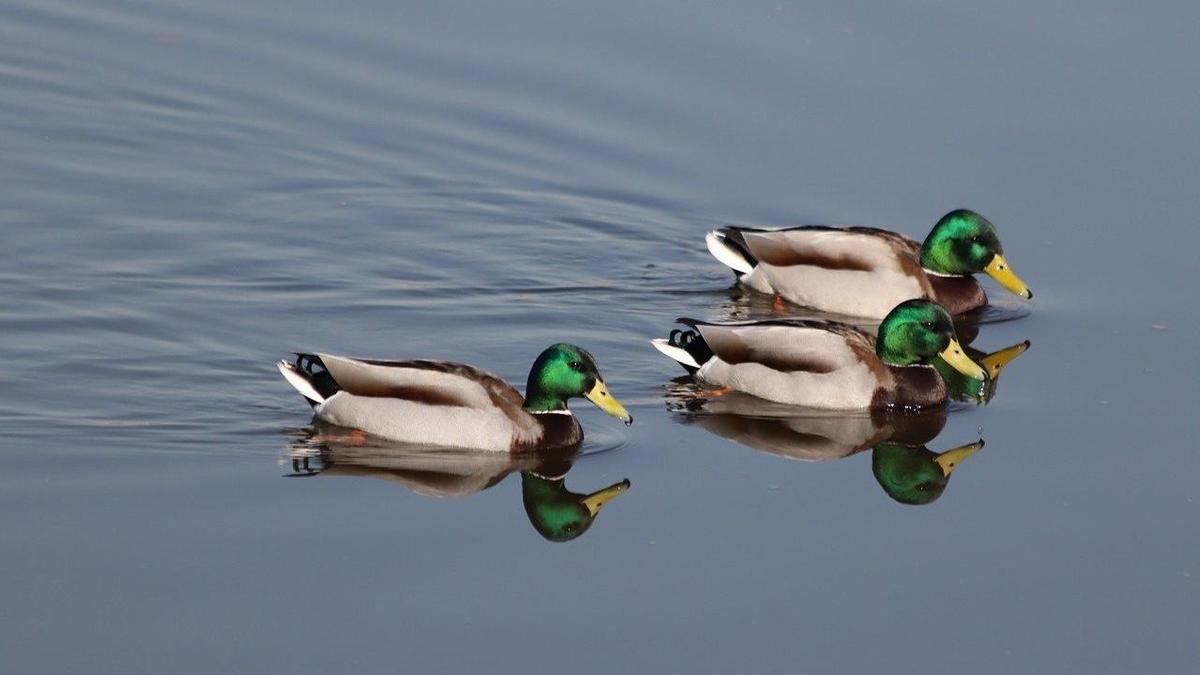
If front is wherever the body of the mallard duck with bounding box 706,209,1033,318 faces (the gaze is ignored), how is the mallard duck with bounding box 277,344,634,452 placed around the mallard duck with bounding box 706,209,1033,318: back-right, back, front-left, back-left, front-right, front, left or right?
back-right

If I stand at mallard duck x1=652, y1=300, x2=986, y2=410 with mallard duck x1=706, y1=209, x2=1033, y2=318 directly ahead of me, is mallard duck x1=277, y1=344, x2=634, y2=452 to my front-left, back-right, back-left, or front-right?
back-left

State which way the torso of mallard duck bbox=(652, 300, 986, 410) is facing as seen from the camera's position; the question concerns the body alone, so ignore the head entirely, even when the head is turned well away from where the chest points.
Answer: to the viewer's right

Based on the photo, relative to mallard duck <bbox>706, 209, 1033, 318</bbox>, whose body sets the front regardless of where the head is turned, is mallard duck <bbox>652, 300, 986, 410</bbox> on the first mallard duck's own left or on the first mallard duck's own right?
on the first mallard duck's own right

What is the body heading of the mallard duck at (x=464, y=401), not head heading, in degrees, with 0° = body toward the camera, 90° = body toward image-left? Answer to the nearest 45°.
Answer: approximately 270°

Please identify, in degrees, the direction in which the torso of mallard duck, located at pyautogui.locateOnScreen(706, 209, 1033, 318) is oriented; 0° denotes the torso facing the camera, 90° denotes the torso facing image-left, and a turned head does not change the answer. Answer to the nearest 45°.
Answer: approximately 270°

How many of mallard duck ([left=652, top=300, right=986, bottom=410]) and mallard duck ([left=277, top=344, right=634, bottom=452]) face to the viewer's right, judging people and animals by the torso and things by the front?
2

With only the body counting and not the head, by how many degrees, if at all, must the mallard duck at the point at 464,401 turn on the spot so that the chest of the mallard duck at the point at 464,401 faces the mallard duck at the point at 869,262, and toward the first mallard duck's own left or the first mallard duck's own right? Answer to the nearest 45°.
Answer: approximately 45° to the first mallard duck's own left
